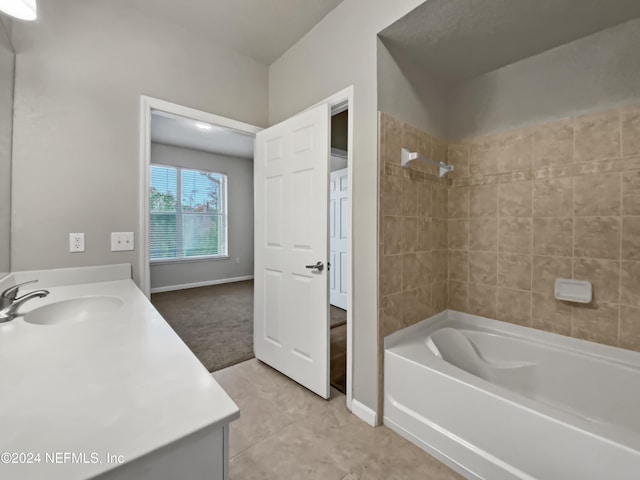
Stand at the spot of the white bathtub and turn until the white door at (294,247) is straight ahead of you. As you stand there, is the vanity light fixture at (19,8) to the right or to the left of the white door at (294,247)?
left

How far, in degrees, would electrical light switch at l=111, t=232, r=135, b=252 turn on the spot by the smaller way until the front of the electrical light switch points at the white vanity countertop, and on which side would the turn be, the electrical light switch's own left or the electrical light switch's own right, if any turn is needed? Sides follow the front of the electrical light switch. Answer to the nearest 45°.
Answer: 0° — it already faces it

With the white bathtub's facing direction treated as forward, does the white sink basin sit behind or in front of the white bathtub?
in front

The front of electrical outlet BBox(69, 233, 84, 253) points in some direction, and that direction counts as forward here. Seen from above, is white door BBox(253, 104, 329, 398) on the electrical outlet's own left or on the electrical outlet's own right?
on the electrical outlet's own left

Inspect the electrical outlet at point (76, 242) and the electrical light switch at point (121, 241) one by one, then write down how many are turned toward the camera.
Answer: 2

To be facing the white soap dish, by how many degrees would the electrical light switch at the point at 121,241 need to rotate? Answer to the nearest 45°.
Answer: approximately 45° to its left

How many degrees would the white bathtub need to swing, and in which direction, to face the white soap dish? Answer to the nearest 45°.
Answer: approximately 180°

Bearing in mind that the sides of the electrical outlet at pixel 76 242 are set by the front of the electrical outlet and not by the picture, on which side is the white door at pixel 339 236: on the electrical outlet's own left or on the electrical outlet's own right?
on the electrical outlet's own left
